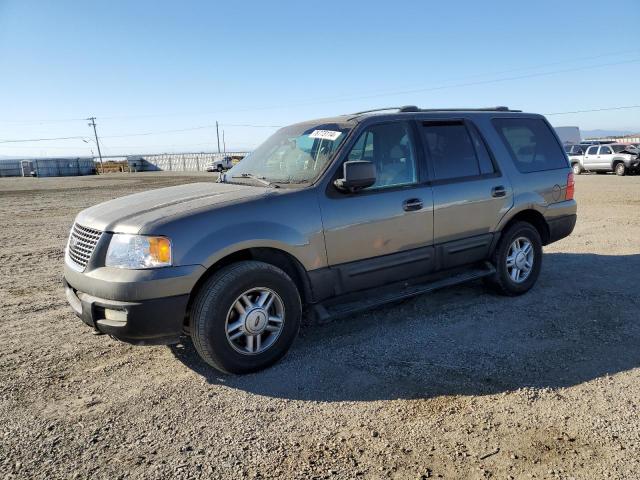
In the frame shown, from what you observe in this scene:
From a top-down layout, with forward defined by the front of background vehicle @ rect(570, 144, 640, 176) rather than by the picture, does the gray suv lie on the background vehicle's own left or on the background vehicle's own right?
on the background vehicle's own right

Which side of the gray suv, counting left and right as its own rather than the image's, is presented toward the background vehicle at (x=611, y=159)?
back

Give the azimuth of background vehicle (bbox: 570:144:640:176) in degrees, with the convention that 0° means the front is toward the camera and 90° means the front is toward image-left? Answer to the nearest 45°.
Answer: approximately 315°

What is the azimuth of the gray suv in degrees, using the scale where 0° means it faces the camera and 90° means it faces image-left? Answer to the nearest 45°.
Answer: approximately 45°
